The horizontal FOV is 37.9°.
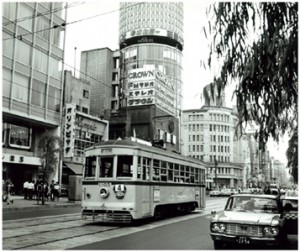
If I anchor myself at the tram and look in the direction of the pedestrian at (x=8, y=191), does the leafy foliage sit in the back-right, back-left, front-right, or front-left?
back-left

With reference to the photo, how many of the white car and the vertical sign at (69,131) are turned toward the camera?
2

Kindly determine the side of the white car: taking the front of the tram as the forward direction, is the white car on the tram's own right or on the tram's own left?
on the tram's own left

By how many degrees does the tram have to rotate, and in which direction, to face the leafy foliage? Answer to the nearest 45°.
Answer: approximately 45° to its left

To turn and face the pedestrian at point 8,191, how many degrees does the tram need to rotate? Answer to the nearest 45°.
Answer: approximately 90° to its right

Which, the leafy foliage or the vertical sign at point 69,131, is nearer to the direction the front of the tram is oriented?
the leafy foliage

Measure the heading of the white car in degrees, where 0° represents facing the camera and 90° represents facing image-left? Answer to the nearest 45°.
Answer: approximately 0°

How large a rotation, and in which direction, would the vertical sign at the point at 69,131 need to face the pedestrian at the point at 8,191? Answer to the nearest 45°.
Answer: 0° — it already faces them

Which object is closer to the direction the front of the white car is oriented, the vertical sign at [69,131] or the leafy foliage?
the leafy foliage

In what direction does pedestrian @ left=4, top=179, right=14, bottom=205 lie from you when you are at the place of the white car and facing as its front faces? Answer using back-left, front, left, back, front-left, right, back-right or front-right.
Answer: back-right

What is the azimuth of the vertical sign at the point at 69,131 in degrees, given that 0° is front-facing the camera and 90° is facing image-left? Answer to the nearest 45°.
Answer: approximately 0°

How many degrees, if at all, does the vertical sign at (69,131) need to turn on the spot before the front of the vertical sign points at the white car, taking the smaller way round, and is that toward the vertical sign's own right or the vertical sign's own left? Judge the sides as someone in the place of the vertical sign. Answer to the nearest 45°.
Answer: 0° — it already faces it
